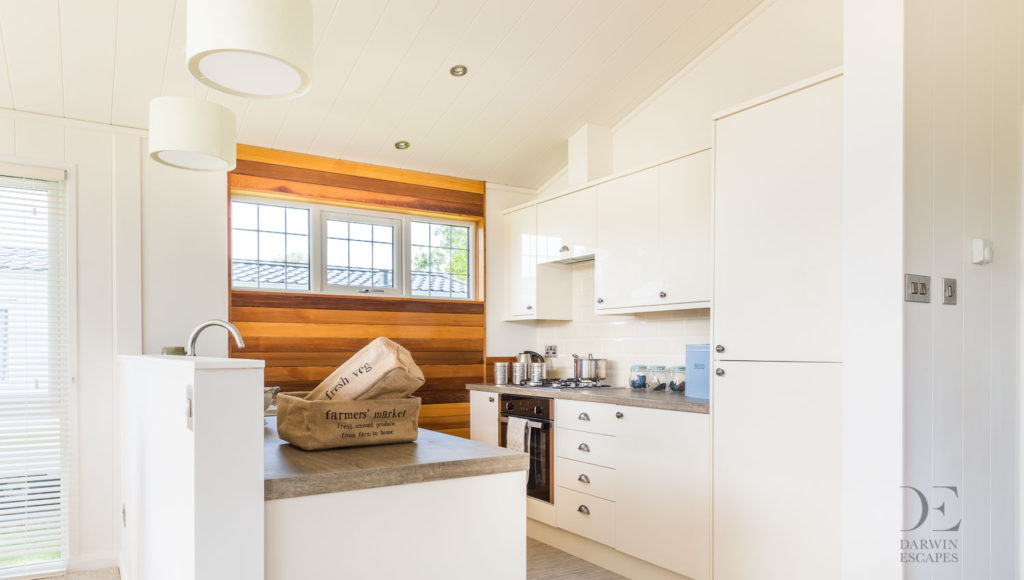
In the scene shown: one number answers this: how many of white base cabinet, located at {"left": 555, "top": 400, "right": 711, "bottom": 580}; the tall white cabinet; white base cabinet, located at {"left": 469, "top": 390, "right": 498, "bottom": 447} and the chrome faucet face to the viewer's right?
1

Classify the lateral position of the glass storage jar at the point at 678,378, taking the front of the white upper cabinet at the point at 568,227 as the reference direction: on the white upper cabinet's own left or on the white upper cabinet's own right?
on the white upper cabinet's own left

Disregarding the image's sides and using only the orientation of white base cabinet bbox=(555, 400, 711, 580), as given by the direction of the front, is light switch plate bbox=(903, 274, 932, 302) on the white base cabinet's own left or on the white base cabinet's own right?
on the white base cabinet's own left

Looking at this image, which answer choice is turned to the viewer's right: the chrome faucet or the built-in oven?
the chrome faucet

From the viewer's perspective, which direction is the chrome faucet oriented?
to the viewer's right
